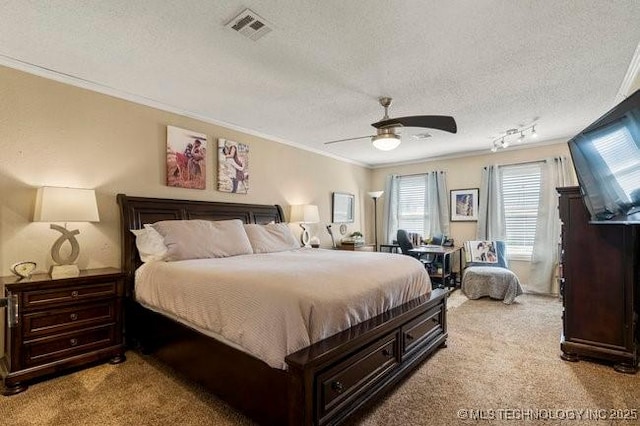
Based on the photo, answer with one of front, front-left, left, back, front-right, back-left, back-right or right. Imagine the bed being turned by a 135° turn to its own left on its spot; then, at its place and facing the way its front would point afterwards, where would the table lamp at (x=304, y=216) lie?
front

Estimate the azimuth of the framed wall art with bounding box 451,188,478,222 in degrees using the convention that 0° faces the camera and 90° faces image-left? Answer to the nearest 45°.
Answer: approximately 0°

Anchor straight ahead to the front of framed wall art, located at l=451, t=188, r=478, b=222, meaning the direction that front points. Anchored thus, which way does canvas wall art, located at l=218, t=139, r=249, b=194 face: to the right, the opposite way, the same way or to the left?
to the left

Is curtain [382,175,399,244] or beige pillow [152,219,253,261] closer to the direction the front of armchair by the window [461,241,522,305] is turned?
the beige pillow

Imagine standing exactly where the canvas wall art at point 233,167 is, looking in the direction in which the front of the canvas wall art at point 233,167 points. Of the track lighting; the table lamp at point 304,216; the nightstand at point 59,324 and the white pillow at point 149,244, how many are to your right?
2

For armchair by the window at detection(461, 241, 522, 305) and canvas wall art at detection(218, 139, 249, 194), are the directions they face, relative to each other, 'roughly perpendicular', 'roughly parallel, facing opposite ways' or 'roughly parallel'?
roughly perpendicular

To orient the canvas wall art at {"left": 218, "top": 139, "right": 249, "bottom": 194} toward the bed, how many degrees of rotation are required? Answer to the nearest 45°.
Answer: approximately 45° to its right

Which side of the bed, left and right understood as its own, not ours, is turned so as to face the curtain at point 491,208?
left
